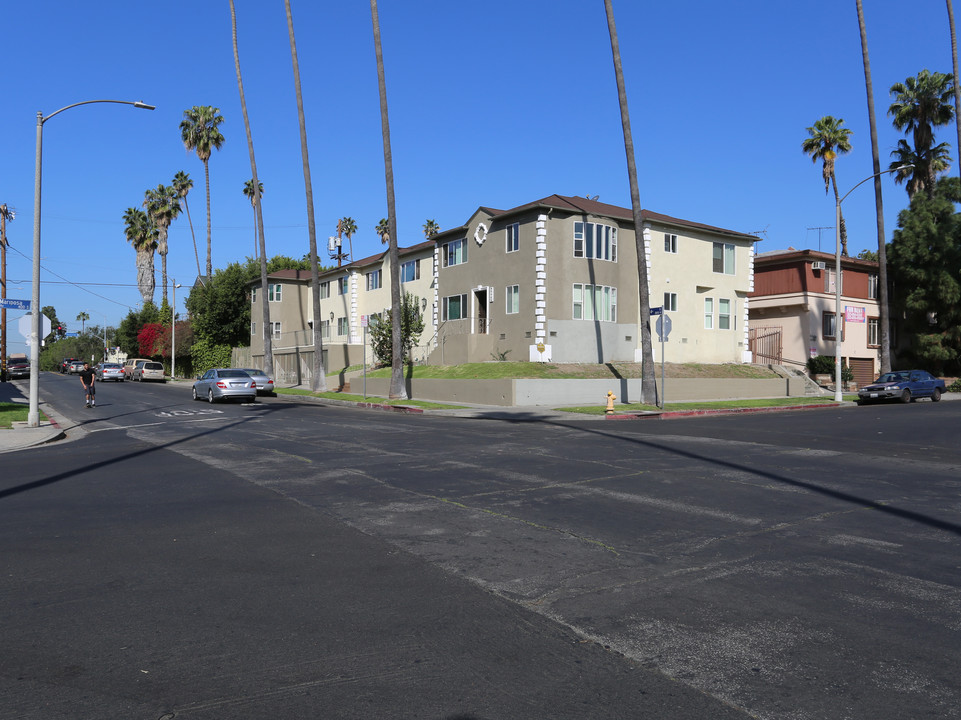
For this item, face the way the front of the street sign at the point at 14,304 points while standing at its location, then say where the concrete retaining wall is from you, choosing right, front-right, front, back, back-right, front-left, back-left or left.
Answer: left

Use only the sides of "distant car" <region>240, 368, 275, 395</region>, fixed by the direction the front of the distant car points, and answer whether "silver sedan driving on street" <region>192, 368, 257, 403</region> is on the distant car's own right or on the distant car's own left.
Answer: on the distant car's own left

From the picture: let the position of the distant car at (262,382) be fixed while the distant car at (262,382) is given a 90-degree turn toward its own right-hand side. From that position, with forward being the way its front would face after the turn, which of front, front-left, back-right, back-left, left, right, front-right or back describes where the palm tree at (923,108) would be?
front-right

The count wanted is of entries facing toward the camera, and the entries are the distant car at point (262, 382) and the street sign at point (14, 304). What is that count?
1

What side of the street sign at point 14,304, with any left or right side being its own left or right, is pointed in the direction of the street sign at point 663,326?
left

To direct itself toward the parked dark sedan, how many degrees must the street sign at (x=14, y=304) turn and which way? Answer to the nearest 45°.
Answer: approximately 90° to its left

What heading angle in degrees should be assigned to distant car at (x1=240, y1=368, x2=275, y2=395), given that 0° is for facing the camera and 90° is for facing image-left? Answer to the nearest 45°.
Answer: approximately 135°

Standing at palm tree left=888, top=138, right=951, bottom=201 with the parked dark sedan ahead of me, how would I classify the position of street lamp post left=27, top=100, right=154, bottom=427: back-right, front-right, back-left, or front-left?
front-right

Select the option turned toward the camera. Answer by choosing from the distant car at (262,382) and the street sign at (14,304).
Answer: the street sign

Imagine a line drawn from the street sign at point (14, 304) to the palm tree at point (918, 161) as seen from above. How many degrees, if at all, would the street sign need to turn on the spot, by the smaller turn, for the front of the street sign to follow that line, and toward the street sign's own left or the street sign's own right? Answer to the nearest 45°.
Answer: approximately 90° to the street sign's own left

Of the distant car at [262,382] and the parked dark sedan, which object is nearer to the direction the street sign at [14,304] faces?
the parked dark sedan

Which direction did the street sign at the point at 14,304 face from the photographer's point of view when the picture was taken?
facing the viewer
